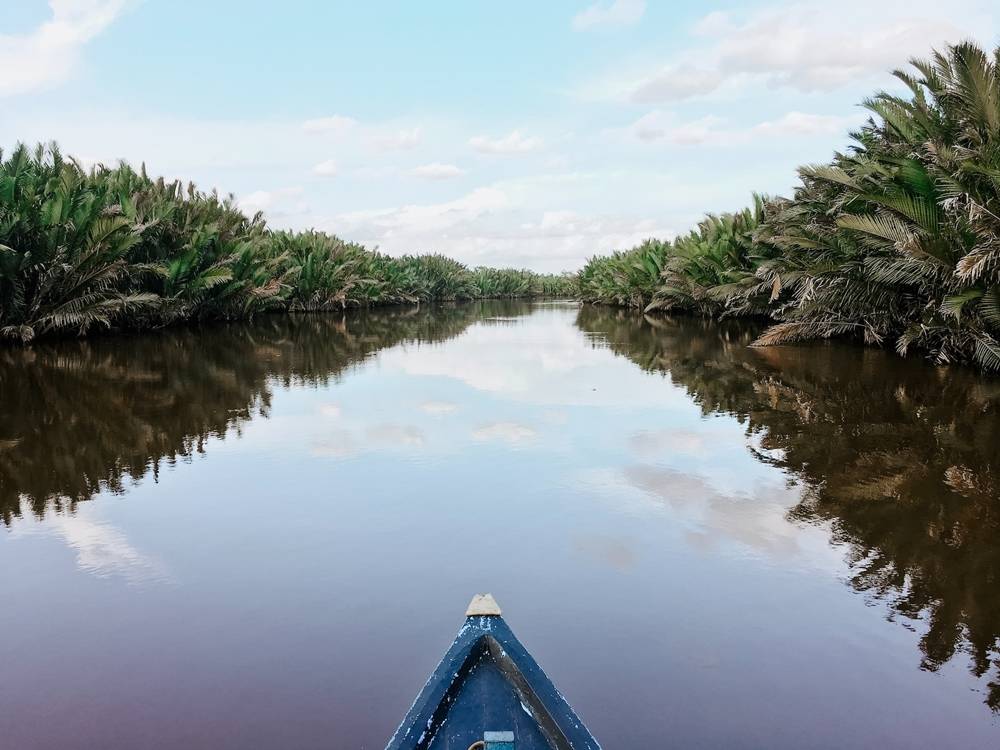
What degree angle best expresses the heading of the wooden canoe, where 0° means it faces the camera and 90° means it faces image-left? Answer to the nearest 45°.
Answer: approximately 180°
